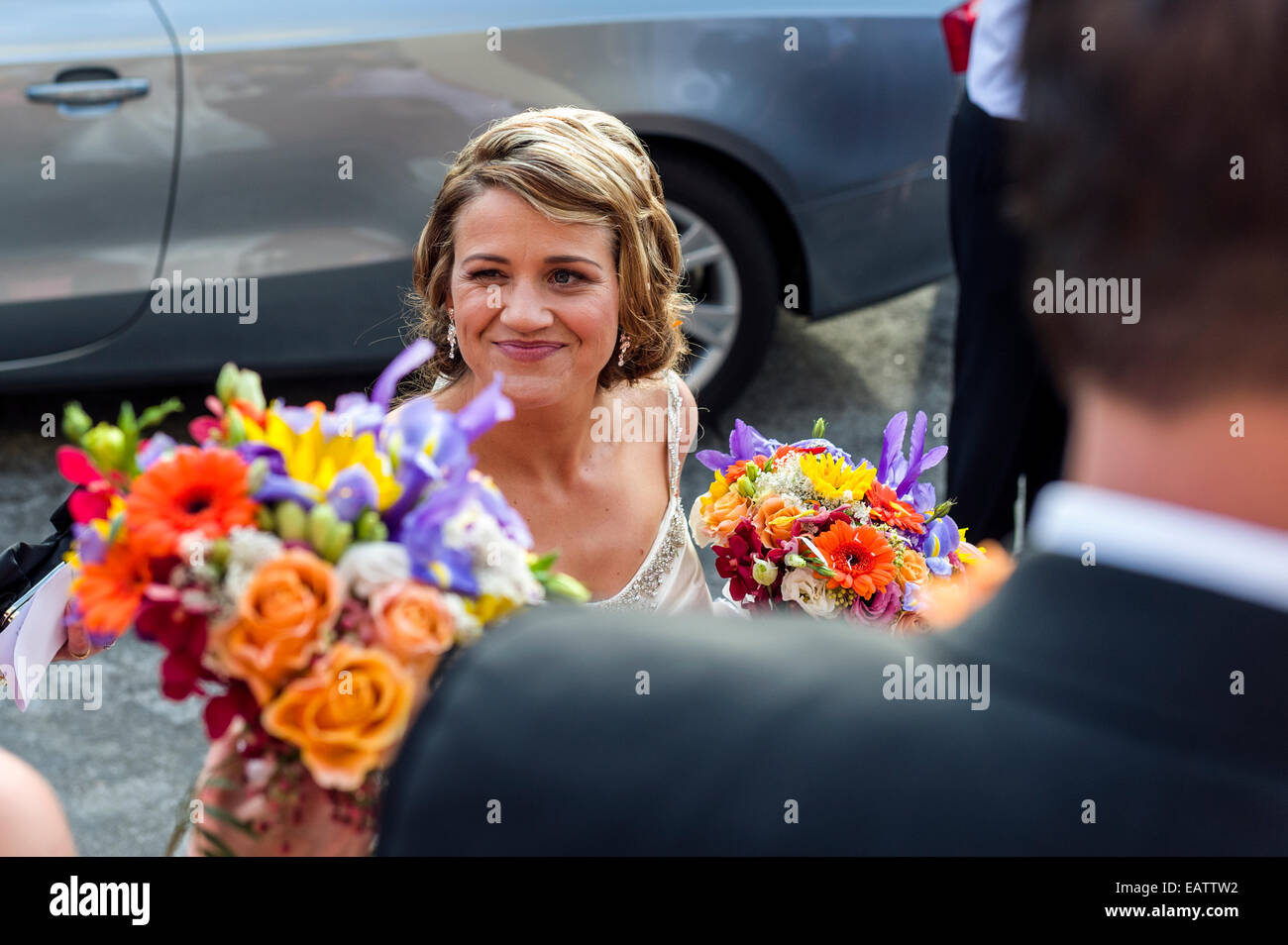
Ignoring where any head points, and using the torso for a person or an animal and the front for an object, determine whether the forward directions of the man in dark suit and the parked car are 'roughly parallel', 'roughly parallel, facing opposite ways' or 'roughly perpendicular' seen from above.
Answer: roughly perpendicular

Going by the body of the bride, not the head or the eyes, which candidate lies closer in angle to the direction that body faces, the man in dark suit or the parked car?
the man in dark suit

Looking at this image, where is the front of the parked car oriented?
to the viewer's left

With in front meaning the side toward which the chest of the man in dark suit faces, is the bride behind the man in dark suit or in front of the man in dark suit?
in front

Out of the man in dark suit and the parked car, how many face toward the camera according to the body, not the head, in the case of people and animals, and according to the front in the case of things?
0

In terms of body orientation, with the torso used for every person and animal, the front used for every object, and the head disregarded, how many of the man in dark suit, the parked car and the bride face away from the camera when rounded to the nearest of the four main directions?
1

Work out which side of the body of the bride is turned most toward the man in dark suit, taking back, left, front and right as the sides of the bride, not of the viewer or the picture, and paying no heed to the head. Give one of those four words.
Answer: front

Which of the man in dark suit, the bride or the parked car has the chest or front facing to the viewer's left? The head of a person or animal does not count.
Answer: the parked car

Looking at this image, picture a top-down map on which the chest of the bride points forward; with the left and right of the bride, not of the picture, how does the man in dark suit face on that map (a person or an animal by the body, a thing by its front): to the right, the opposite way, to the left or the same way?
the opposite way

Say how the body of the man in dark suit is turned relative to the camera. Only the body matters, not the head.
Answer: away from the camera

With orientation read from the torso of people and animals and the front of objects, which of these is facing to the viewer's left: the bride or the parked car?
the parked car

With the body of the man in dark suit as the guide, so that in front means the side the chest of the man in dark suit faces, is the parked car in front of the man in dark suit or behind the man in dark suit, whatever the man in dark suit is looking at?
in front

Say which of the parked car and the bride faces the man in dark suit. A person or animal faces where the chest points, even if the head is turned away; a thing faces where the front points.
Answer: the bride

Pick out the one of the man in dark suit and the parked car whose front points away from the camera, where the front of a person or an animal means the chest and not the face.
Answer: the man in dark suit

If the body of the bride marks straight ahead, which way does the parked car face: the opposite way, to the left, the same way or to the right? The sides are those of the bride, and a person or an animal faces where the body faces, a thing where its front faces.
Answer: to the right

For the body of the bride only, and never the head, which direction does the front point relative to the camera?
toward the camera
